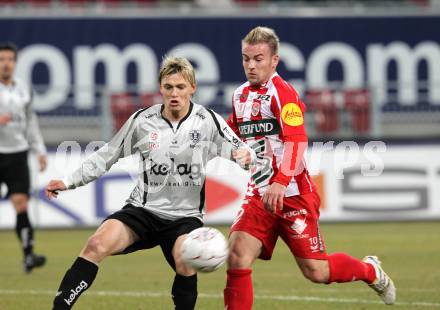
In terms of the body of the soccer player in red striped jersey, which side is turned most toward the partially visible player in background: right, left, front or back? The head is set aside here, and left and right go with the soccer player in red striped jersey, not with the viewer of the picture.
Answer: right

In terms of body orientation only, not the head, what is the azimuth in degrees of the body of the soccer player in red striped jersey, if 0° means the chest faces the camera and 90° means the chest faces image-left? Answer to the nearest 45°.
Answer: approximately 45°

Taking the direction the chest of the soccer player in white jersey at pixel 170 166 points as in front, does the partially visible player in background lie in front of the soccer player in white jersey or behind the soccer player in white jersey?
behind

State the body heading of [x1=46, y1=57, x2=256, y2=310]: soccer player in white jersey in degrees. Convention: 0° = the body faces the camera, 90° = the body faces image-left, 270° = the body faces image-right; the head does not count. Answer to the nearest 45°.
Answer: approximately 0°

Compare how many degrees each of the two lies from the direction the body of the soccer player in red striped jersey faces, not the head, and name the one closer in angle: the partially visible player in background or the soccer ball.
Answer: the soccer ball

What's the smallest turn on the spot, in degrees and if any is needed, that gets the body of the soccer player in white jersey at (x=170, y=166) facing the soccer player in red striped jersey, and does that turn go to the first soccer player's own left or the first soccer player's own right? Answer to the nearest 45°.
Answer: approximately 90° to the first soccer player's own left

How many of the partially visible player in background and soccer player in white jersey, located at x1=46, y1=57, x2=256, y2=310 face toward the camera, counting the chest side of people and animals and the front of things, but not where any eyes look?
2
